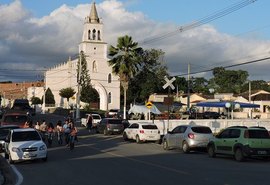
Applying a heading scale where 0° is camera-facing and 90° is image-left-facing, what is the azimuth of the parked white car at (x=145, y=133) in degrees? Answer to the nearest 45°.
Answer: approximately 135°

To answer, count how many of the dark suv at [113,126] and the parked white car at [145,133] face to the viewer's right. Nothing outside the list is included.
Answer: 0

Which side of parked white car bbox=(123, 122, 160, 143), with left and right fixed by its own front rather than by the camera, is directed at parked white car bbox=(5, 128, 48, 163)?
left

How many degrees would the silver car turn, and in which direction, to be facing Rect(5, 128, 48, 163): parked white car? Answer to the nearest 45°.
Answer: approximately 90° to its left

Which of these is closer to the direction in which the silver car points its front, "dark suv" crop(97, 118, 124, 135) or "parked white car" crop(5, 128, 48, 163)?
the dark suv

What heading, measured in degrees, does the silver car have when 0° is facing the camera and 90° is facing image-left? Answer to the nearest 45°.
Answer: approximately 135°
